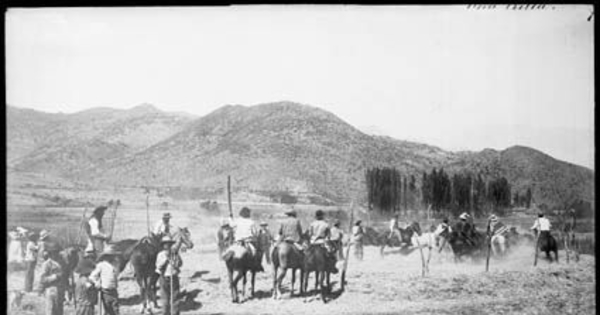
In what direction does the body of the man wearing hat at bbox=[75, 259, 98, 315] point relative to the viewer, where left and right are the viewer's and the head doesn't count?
facing away from the viewer

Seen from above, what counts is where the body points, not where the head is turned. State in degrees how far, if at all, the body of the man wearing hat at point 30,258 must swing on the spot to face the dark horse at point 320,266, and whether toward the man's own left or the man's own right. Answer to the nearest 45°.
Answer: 0° — they already face it

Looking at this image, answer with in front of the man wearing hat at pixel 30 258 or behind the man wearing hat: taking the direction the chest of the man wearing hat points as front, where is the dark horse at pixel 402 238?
in front

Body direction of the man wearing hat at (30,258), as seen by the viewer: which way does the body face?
to the viewer's right
